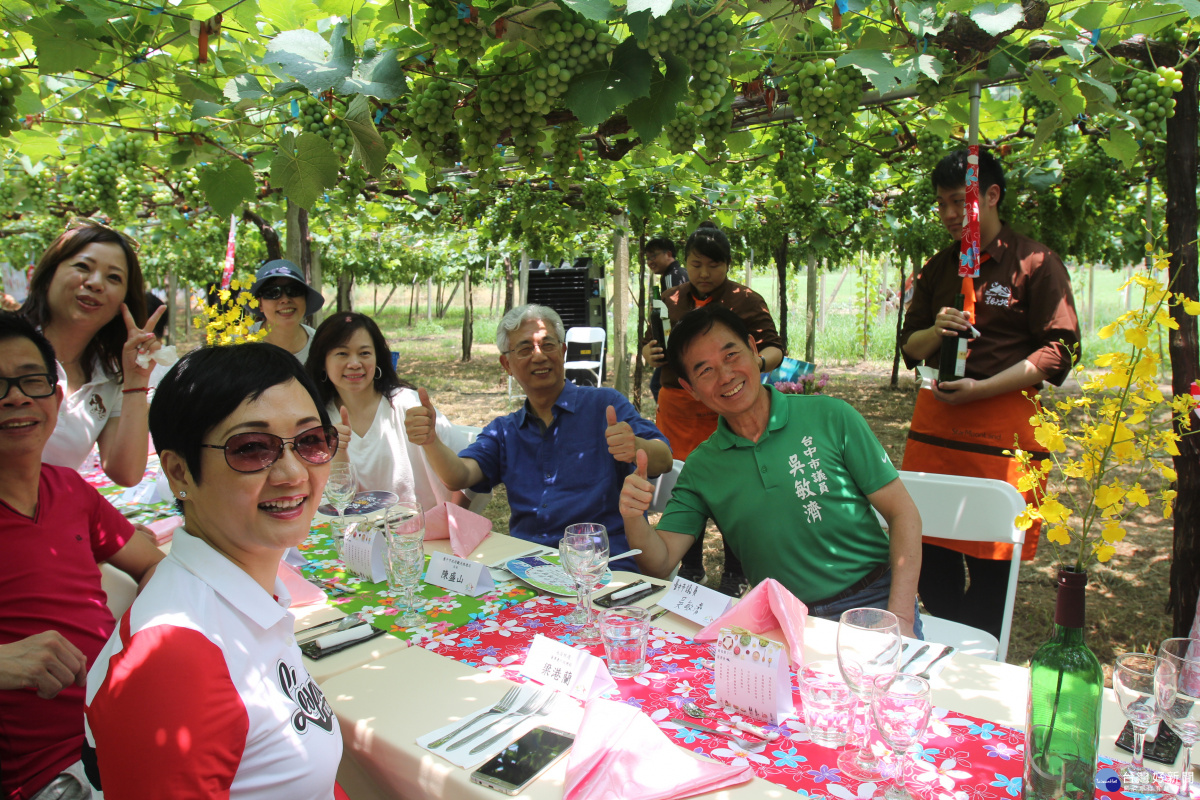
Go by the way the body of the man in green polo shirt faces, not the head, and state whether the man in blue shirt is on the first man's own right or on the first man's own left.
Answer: on the first man's own right

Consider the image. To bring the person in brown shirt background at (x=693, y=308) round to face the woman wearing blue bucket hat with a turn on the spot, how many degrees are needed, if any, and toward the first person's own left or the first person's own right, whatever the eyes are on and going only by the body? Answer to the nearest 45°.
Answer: approximately 90° to the first person's own right

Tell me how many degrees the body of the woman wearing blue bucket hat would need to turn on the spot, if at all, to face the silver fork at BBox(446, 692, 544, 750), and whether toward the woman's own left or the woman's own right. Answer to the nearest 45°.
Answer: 0° — they already face it

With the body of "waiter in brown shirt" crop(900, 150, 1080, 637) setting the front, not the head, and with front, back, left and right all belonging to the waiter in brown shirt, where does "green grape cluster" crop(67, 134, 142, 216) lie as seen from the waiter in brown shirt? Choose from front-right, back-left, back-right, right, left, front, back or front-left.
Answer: front-right

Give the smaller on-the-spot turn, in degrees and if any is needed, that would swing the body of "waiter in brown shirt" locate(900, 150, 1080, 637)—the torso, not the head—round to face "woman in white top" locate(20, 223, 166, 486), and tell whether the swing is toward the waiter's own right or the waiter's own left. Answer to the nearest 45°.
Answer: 0° — they already face them

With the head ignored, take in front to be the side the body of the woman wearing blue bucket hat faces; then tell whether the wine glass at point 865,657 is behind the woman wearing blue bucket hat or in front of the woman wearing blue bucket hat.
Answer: in front
